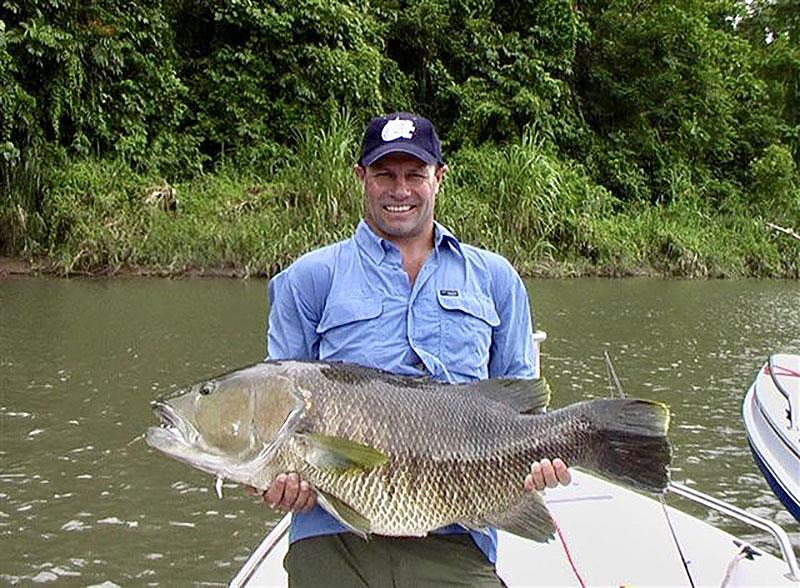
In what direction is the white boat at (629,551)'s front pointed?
away from the camera

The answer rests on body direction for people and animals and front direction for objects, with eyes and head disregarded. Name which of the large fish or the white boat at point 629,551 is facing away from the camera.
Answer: the white boat

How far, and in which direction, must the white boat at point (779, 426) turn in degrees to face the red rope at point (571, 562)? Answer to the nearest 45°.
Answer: approximately 135° to its left

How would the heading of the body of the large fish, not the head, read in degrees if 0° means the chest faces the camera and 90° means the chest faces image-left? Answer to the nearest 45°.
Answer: approximately 90°

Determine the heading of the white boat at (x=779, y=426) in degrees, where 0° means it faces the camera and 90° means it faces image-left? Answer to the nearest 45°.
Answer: approximately 135°

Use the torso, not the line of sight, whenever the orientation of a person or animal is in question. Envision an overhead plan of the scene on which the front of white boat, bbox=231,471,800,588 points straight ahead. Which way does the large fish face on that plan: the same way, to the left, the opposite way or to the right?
to the left

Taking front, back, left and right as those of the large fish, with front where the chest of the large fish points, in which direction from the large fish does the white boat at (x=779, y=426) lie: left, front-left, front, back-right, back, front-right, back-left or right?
back-right
